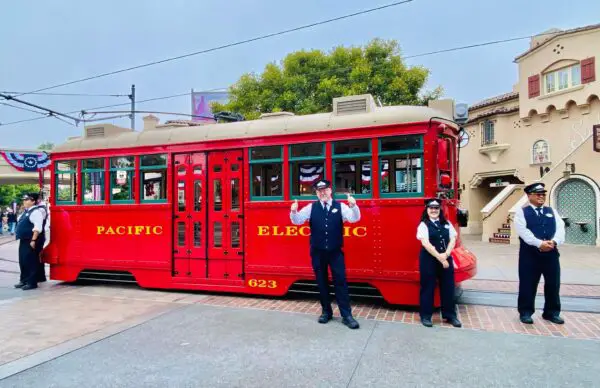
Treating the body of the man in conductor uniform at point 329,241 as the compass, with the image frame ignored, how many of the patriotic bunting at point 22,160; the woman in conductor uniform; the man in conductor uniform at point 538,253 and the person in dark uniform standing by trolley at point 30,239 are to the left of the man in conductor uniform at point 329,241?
2

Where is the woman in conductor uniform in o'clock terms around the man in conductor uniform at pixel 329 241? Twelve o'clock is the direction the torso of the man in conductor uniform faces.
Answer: The woman in conductor uniform is roughly at 9 o'clock from the man in conductor uniform.

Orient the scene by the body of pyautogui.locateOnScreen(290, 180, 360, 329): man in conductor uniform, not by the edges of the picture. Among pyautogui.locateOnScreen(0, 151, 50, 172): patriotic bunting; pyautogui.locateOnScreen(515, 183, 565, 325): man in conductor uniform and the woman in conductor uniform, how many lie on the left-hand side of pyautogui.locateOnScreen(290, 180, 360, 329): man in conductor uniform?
2

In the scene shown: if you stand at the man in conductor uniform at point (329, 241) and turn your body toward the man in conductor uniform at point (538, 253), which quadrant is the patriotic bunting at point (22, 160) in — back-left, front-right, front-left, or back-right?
back-left

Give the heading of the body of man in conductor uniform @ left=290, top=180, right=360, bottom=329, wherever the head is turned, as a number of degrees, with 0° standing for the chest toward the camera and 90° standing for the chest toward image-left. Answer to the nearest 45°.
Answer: approximately 0°

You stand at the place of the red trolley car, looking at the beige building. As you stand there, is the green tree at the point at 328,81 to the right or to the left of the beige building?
left

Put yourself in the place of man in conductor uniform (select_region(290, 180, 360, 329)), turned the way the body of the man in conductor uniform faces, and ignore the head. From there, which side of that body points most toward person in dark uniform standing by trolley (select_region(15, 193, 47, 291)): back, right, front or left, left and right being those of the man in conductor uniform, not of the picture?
right

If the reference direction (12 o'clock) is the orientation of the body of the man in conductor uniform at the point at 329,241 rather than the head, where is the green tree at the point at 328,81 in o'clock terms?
The green tree is roughly at 6 o'clock from the man in conductor uniform.

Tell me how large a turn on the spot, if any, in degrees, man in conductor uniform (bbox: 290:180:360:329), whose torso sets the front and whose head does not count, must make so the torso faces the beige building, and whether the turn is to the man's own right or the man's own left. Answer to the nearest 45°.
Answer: approximately 135° to the man's own left

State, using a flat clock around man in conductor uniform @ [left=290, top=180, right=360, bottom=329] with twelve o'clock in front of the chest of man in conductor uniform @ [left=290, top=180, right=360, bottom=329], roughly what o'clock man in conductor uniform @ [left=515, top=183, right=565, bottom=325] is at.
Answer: man in conductor uniform @ [left=515, top=183, right=565, bottom=325] is roughly at 9 o'clock from man in conductor uniform @ [left=290, top=180, right=360, bottom=329].
